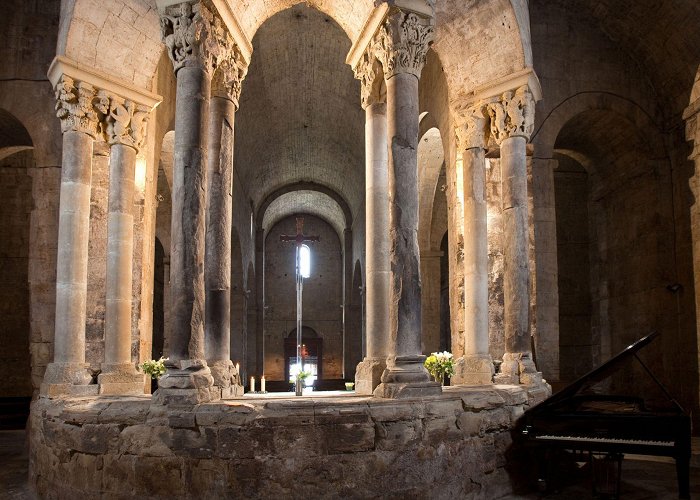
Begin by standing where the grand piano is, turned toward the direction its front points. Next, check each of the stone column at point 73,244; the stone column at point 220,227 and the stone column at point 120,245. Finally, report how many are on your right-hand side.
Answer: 3

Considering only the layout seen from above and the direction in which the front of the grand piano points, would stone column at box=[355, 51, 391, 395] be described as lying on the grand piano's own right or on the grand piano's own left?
on the grand piano's own right

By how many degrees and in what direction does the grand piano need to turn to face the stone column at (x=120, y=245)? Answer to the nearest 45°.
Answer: approximately 90° to its right

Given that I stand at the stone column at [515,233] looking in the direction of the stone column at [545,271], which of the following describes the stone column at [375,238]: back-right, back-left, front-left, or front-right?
back-left

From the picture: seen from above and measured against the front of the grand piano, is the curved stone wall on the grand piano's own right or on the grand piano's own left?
on the grand piano's own right

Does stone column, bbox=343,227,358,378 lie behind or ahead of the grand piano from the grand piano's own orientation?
behind

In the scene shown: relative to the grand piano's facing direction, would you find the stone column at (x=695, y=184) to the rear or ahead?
to the rear

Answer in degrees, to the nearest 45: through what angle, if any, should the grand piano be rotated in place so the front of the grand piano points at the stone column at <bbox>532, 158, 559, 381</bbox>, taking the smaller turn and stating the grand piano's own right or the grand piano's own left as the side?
approximately 180°

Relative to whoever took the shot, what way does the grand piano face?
facing the viewer

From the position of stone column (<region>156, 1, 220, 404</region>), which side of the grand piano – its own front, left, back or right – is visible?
right
